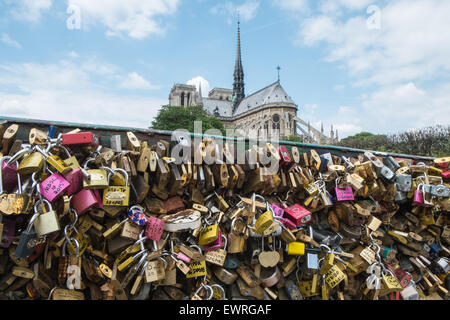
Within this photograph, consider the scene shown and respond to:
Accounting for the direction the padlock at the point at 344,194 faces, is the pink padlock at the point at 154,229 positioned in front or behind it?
in front

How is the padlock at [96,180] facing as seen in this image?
toward the camera

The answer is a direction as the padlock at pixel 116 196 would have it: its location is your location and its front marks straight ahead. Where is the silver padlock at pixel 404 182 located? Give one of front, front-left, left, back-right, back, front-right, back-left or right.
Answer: left

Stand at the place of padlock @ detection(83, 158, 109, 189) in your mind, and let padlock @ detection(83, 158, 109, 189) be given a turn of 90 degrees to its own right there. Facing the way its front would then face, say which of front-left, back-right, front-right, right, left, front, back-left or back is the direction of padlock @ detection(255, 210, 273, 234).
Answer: back

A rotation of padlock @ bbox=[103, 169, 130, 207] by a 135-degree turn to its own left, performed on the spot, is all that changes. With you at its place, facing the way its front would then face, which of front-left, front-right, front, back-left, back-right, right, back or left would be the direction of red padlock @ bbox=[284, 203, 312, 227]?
front-right

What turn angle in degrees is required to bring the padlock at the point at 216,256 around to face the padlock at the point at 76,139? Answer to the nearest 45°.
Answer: approximately 90° to its right

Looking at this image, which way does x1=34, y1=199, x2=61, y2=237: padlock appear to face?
toward the camera
